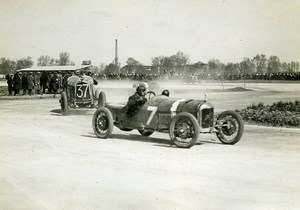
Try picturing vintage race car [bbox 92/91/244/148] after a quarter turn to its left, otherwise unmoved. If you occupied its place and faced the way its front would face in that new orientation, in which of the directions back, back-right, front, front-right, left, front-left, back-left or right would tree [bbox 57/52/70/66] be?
left

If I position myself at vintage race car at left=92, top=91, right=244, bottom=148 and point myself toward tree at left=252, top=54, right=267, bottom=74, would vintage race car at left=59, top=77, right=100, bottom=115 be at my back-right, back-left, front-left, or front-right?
front-left

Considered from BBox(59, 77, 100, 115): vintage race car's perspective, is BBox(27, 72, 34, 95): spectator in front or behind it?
behind

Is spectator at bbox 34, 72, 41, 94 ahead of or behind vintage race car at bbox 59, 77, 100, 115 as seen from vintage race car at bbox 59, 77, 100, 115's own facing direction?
behind

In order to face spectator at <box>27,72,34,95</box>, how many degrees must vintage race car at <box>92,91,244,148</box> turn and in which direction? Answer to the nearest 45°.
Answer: approximately 180°

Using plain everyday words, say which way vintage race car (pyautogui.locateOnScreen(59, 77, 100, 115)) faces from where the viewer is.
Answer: facing the viewer

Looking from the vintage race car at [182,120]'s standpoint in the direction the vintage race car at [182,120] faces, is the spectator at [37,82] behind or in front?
behind

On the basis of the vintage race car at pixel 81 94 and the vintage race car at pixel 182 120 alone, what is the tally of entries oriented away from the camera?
0

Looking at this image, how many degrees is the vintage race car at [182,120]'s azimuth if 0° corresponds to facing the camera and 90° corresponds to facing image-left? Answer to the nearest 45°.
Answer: approximately 315°

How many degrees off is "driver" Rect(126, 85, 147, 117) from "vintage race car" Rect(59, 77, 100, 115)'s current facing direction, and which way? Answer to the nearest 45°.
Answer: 0° — it already faces them

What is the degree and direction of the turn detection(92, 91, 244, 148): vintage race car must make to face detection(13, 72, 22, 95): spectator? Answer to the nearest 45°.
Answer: approximately 180°

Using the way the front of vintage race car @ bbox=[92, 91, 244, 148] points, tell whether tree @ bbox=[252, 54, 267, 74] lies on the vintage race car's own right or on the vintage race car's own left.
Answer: on the vintage race car's own left
